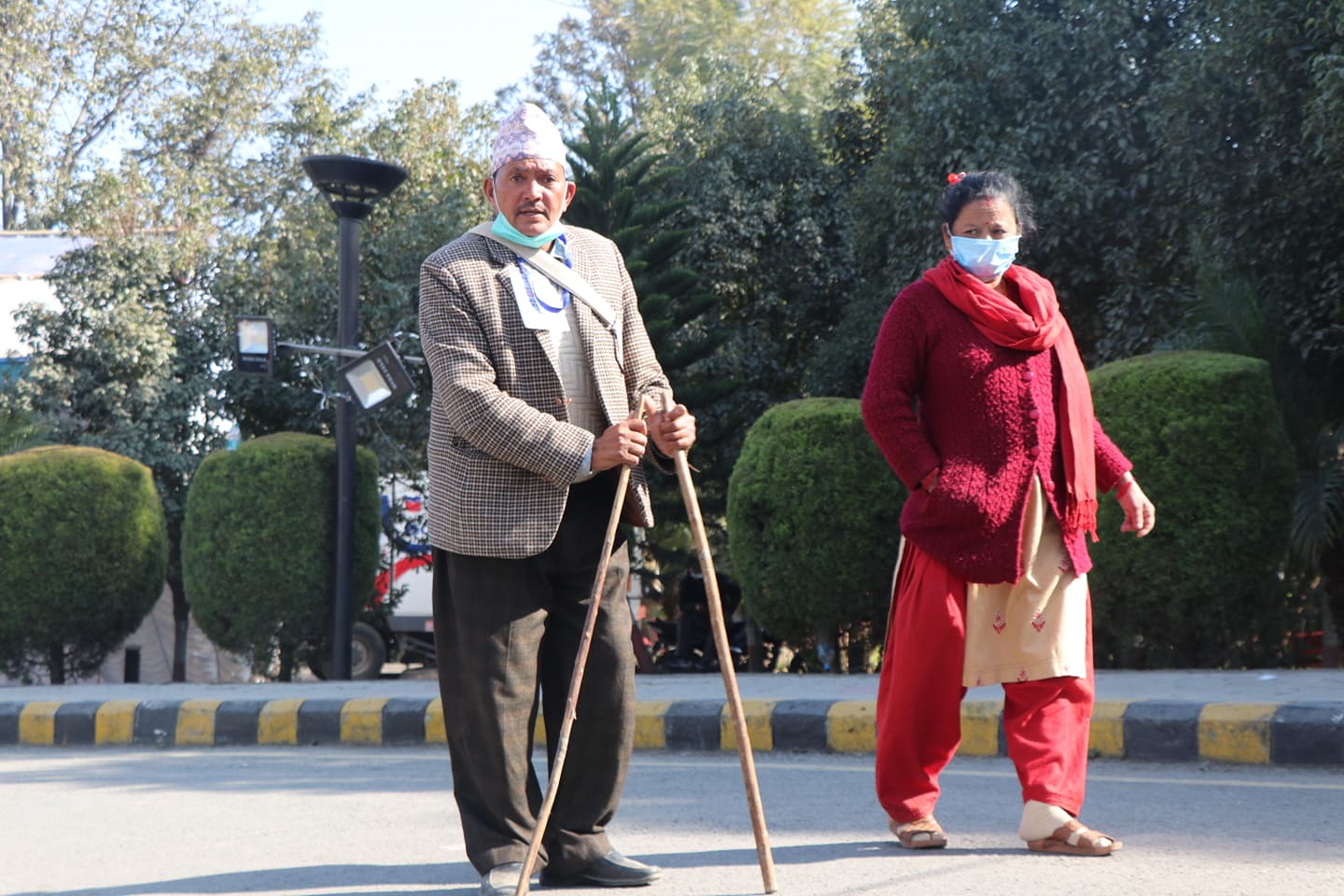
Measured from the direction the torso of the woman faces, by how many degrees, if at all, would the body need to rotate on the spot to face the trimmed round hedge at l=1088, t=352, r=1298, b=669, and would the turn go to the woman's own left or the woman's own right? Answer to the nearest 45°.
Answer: approximately 135° to the woman's own left

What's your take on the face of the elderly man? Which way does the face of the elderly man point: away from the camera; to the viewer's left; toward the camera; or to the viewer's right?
toward the camera

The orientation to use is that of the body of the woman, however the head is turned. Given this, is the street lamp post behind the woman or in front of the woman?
behind

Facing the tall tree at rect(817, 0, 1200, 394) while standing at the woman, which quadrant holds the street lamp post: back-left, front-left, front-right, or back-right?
front-left

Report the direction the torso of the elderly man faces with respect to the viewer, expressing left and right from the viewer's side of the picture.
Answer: facing the viewer and to the right of the viewer

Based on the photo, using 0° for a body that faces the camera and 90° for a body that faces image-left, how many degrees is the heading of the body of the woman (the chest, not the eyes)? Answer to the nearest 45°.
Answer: approximately 315°

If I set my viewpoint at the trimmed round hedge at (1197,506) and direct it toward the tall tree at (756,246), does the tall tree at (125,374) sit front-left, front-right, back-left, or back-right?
front-left

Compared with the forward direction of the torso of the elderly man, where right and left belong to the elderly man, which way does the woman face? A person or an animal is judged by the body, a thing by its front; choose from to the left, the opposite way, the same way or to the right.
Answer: the same way

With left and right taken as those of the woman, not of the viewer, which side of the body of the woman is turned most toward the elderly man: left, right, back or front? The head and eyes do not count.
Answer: right

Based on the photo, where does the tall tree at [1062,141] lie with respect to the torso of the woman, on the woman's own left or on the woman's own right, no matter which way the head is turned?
on the woman's own left

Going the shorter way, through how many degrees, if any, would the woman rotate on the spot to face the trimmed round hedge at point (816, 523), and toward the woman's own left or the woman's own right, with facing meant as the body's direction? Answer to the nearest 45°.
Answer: approximately 135° to the woman's own left

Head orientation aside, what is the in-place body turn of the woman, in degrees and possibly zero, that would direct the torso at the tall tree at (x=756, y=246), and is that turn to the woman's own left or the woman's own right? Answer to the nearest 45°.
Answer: approximately 135° to the woman's own left

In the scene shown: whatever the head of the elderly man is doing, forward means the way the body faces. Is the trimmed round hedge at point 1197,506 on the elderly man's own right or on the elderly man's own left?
on the elderly man's own left

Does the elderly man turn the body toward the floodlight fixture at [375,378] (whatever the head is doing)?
no

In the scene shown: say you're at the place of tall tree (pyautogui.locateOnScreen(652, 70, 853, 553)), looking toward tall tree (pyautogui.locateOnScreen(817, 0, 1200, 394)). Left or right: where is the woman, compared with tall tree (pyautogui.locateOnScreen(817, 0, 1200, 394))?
right

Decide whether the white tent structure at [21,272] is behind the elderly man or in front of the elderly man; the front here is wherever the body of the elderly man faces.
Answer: behind

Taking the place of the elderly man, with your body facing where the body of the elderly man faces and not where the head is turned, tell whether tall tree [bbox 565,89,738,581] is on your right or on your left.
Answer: on your left

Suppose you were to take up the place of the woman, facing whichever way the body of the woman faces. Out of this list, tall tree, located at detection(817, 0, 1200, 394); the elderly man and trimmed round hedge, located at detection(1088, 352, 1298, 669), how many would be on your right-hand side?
1
